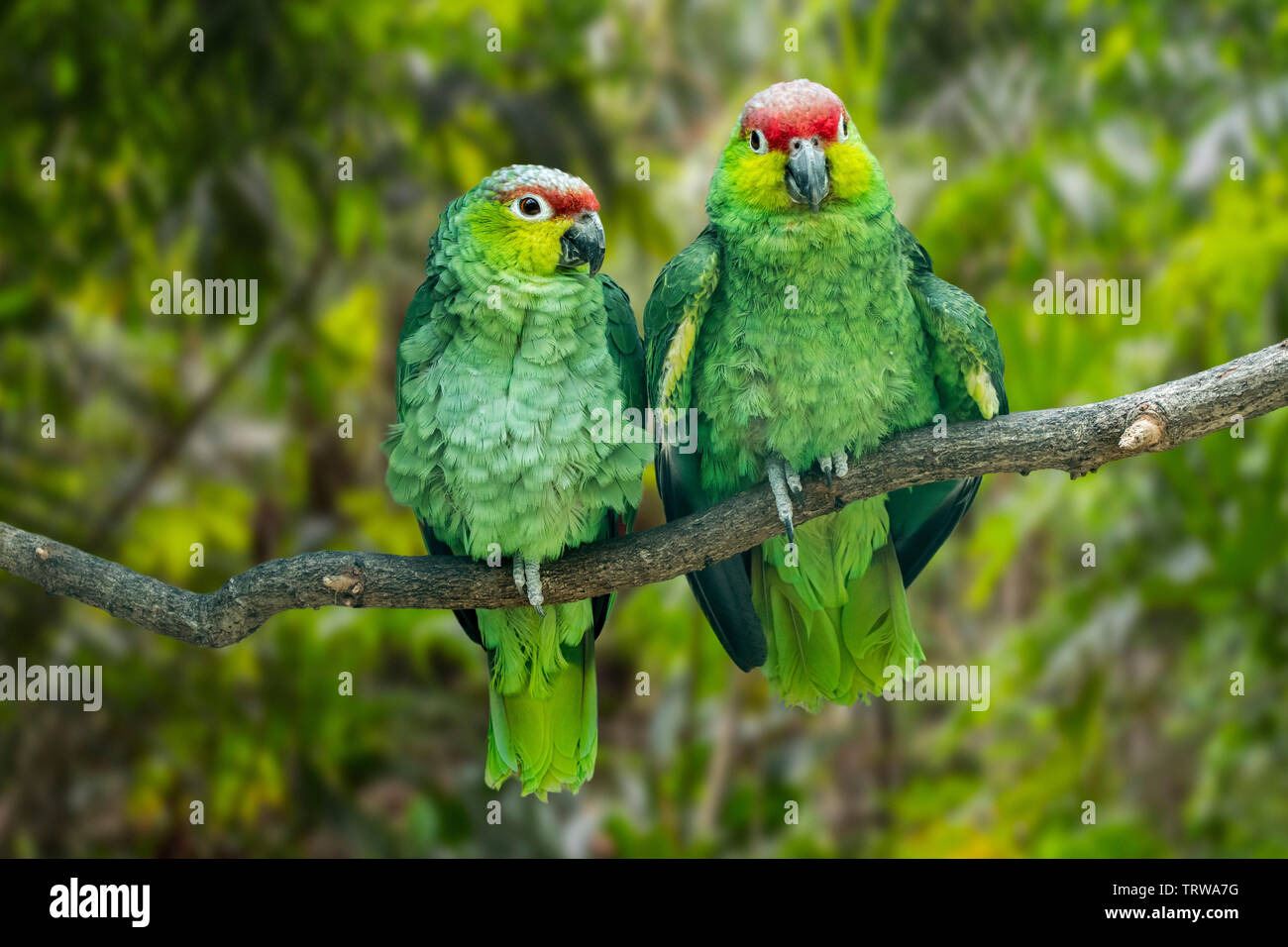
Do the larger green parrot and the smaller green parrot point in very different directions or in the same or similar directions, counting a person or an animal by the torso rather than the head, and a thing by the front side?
same or similar directions

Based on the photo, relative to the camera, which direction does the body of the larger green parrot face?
toward the camera

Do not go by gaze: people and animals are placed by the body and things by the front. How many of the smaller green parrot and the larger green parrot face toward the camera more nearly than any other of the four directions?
2

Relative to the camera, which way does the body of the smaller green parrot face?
toward the camera
